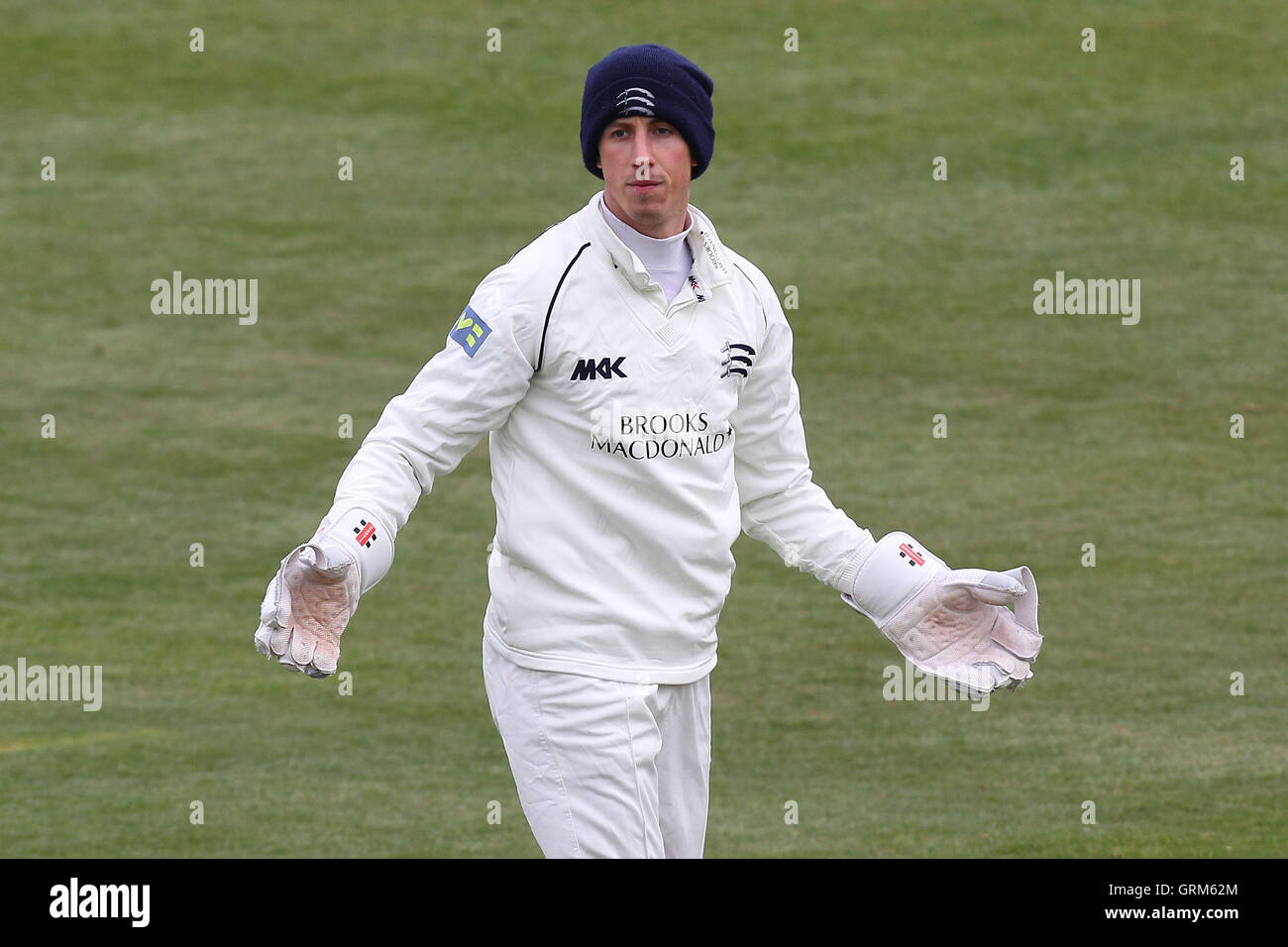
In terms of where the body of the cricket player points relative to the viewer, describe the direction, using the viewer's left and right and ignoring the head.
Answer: facing the viewer and to the right of the viewer

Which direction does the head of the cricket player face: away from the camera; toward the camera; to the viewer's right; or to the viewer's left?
toward the camera
